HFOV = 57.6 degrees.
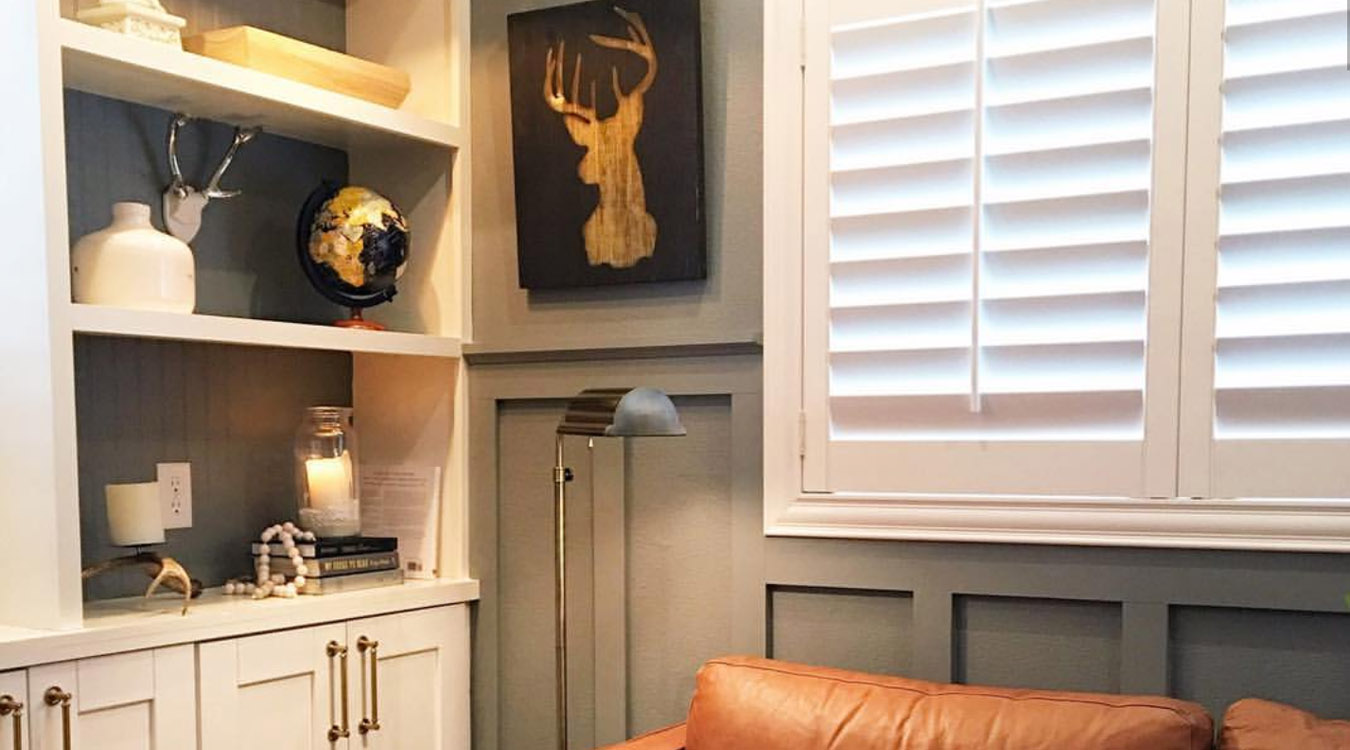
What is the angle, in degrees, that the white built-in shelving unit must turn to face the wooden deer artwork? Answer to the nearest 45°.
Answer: approximately 45° to its left

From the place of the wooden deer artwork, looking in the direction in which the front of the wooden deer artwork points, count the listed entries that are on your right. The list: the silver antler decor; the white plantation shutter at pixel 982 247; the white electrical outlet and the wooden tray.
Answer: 3

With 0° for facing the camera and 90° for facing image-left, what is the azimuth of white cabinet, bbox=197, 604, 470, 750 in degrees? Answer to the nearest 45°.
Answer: approximately 315°
